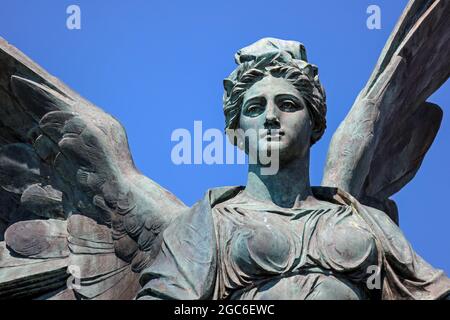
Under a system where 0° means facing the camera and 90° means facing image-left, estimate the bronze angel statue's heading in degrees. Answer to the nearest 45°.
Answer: approximately 0°
